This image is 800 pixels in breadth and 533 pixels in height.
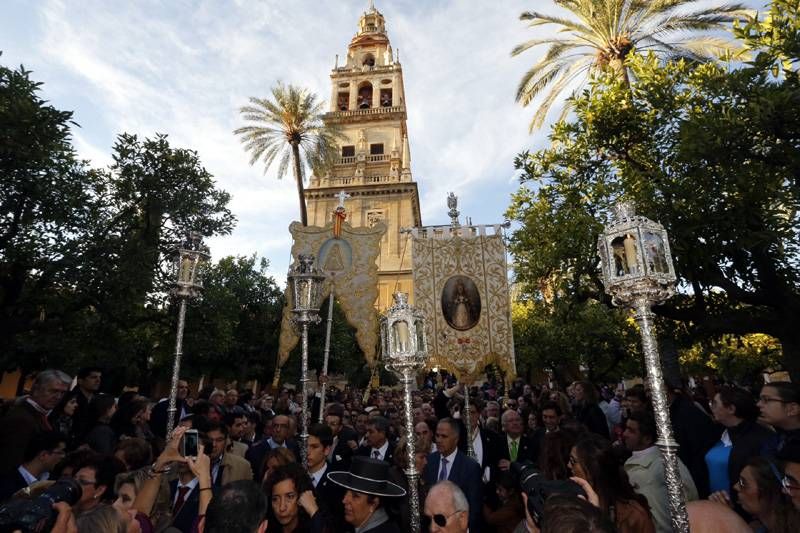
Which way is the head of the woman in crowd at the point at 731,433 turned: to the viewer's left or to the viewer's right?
to the viewer's left

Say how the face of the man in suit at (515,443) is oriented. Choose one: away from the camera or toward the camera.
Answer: toward the camera

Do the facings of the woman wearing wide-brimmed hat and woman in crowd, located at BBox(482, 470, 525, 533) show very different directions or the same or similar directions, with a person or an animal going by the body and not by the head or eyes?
same or similar directions

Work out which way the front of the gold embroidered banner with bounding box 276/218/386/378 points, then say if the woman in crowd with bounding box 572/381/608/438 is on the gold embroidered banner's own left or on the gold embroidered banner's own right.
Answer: on the gold embroidered banner's own left

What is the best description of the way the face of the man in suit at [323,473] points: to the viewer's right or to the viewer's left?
to the viewer's left

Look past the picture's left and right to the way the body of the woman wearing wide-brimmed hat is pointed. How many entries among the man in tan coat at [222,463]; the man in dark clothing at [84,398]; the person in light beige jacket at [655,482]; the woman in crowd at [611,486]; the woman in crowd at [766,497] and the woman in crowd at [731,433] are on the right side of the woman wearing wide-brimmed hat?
2

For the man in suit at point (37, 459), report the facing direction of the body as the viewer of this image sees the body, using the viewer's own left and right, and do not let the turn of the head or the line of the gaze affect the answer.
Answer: facing to the right of the viewer

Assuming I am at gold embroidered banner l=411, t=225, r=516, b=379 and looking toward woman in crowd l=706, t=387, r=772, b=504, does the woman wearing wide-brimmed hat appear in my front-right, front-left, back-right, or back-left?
front-right

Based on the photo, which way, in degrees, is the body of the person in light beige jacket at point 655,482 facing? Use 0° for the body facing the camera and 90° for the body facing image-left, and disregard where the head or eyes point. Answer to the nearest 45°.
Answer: approximately 45°

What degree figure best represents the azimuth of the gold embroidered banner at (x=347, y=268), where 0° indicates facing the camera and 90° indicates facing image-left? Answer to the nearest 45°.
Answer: approximately 0°

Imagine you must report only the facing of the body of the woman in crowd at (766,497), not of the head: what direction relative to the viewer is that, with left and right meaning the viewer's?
facing to the left of the viewer
